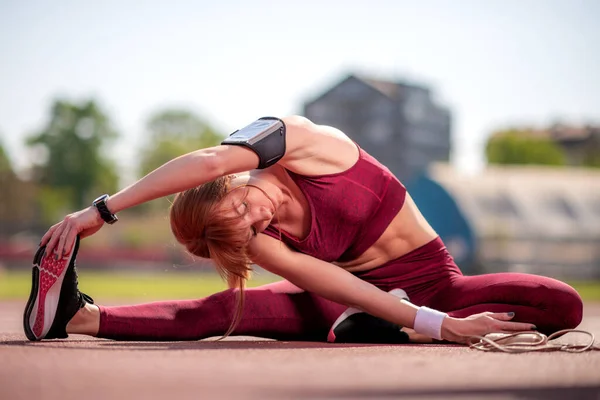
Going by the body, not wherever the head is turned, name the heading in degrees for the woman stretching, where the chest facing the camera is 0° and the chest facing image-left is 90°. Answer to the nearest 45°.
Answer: approximately 0°

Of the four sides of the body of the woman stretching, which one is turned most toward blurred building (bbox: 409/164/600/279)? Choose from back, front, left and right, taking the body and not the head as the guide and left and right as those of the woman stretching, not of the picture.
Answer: back

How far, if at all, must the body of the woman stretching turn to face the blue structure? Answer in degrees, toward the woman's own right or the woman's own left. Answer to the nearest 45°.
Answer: approximately 180°

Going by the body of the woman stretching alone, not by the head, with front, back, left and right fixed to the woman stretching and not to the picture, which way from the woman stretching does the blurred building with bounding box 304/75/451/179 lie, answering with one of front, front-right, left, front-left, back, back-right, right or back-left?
back

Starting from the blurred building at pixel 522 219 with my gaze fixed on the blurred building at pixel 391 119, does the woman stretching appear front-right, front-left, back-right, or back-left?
back-left
